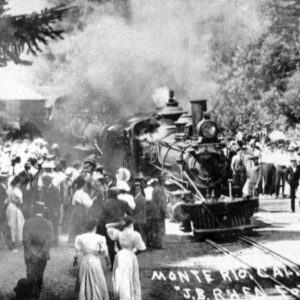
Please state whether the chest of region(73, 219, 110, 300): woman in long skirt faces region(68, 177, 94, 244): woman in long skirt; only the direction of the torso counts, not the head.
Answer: yes

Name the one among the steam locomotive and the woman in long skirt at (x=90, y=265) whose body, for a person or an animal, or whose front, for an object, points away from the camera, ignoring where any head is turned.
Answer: the woman in long skirt

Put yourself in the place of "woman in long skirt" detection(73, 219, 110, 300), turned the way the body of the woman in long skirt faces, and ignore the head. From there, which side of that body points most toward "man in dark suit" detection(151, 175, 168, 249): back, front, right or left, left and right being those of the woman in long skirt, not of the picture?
front

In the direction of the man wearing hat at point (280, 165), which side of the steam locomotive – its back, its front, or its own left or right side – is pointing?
left

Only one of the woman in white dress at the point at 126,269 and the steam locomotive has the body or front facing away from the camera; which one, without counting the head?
the woman in white dress

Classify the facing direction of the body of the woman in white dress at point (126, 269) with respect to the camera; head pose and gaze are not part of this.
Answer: away from the camera

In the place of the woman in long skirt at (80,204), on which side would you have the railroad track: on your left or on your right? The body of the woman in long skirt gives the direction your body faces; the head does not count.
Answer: on your right

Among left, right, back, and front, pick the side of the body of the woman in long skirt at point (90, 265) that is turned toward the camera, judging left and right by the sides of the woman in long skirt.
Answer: back

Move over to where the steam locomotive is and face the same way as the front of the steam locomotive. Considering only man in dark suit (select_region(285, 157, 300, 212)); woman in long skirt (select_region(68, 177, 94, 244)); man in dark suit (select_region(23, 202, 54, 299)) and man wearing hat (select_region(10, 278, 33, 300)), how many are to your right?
3

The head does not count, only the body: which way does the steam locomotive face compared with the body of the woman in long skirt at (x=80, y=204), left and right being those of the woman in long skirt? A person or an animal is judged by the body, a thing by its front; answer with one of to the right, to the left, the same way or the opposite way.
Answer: to the right

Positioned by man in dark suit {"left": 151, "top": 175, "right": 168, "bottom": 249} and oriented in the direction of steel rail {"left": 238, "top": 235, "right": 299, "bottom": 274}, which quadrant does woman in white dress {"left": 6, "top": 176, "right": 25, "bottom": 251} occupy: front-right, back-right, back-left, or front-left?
back-right
